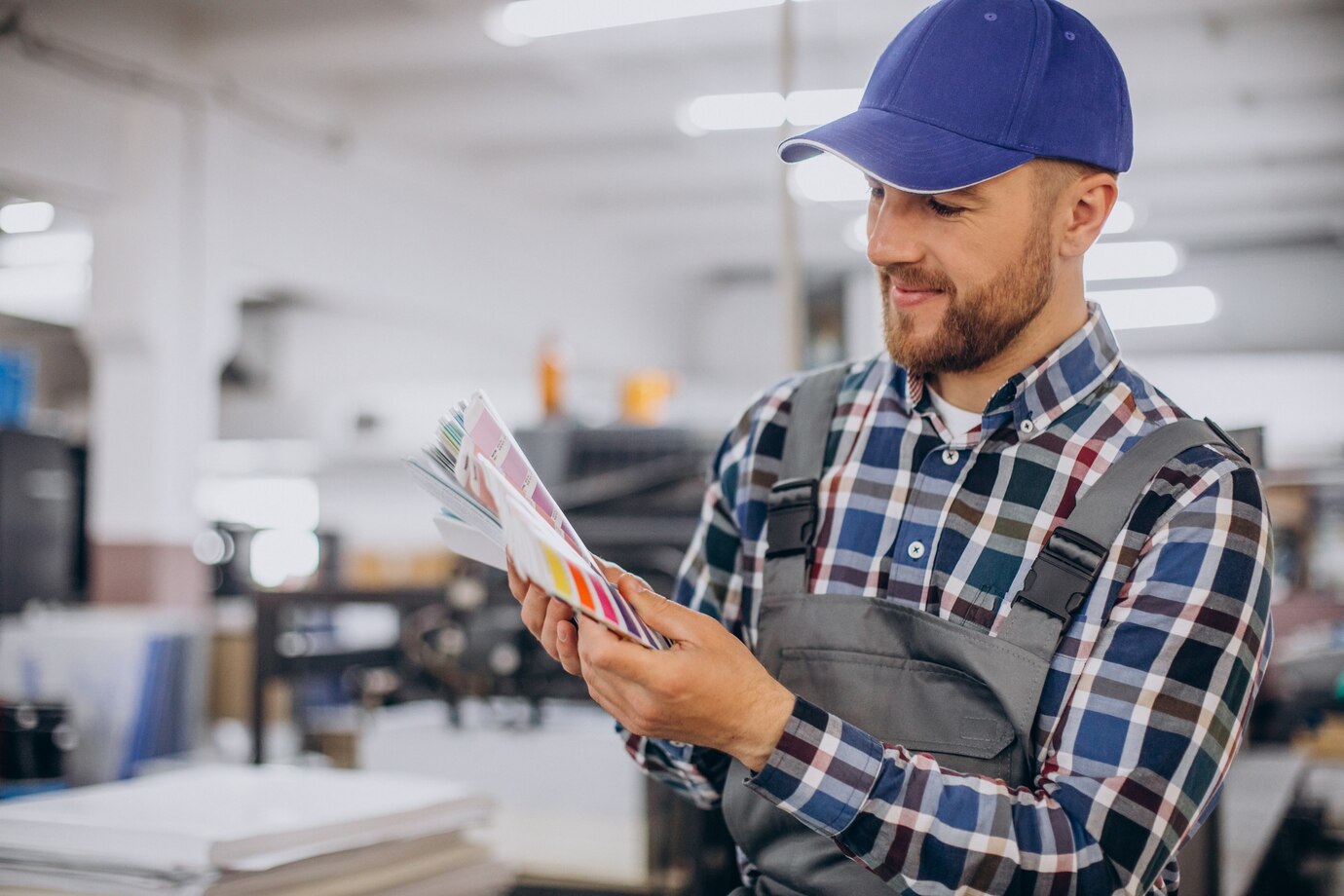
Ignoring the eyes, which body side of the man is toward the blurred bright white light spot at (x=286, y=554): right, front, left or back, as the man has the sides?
right

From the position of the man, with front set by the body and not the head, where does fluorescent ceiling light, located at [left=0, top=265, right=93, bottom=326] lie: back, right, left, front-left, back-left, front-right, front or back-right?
right

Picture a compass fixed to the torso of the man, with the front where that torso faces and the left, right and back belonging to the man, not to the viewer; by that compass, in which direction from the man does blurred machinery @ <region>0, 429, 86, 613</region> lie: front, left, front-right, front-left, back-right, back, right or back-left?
right

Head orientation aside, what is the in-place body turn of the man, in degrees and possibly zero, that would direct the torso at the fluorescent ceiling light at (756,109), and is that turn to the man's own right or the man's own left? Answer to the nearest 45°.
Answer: approximately 135° to the man's own right

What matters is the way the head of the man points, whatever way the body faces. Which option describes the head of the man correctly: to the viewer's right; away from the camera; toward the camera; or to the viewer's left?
to the viewer's left

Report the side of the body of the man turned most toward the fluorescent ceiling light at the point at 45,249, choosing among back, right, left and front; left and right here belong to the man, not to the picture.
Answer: right

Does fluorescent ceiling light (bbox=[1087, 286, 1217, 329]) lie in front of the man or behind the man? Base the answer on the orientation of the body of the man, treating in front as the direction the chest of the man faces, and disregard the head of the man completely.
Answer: behind

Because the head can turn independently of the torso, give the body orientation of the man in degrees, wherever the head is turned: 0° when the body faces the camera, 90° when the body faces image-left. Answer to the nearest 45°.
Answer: approximately 45°

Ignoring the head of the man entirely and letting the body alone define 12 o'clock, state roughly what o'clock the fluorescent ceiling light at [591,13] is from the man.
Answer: The fluorescent ceiling light is roughly at 4 o'clock from the man.

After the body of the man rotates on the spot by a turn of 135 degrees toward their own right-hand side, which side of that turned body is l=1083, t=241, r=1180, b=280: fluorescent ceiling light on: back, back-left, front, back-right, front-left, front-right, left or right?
front

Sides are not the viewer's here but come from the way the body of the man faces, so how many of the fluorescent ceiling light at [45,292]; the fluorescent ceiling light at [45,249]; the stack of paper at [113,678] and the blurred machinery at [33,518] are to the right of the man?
4

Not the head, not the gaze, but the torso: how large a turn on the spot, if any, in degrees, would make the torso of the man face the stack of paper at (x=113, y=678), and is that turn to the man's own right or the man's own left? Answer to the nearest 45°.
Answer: approximately 90° to the man's own right

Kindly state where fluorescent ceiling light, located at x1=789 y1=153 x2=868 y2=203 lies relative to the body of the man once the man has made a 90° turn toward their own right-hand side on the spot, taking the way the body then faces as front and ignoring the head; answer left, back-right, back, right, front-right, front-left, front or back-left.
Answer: front-right

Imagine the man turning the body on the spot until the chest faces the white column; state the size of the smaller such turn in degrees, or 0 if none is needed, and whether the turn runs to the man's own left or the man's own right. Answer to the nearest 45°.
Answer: approximately 90° to the man's own right

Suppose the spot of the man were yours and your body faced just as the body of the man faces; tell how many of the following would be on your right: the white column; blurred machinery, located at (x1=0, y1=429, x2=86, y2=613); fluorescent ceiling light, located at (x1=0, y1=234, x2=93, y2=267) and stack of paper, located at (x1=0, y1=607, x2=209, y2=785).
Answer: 4
